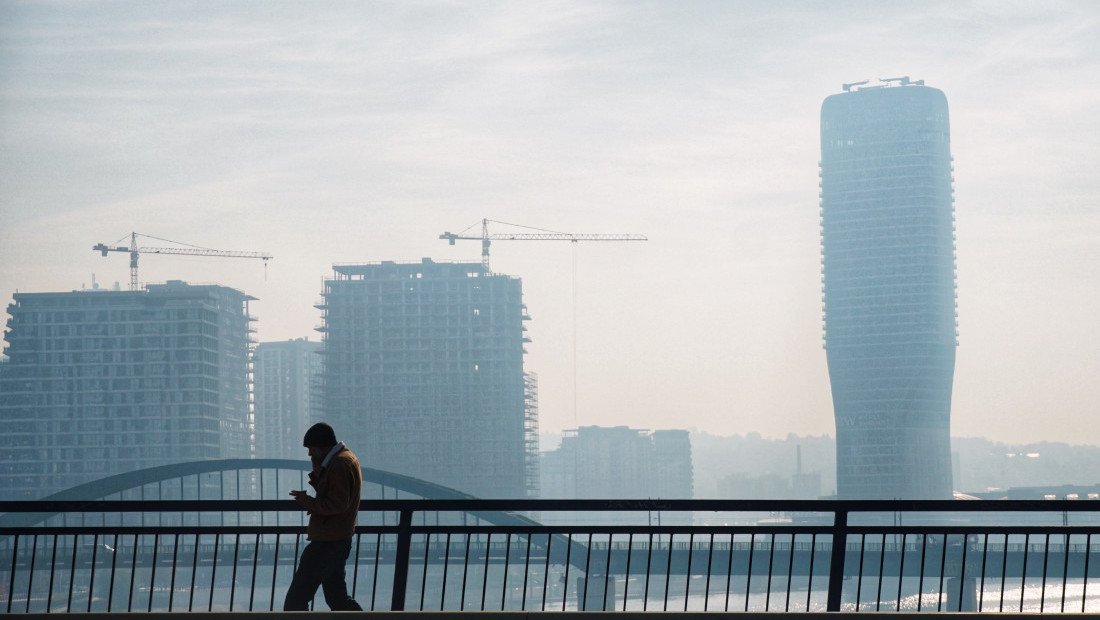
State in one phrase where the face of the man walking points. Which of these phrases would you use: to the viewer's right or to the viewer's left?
to the viewer's left

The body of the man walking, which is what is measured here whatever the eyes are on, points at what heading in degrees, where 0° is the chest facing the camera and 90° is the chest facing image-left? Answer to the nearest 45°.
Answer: approximately 90°
